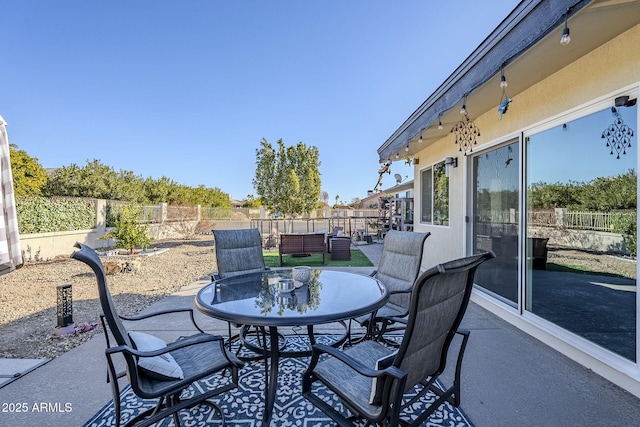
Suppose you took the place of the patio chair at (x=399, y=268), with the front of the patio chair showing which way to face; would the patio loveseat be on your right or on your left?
on your right

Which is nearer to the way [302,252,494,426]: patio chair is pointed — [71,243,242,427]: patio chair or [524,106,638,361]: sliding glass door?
the patio chair

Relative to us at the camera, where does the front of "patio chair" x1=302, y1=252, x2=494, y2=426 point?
facing away from the viewer and to the left of the viewer

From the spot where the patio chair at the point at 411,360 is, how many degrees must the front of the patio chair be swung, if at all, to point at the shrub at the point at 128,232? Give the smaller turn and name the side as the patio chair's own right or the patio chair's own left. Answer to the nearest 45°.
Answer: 0° — it already faces it
